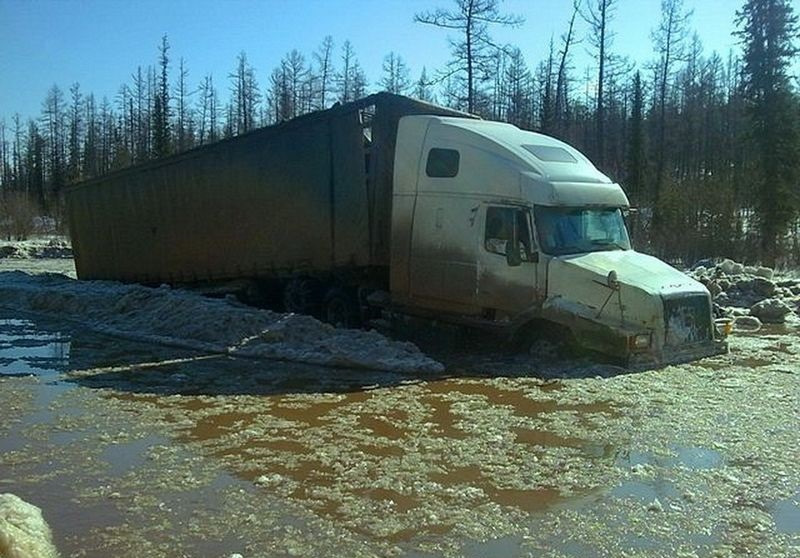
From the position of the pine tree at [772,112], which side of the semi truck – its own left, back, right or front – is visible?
left
